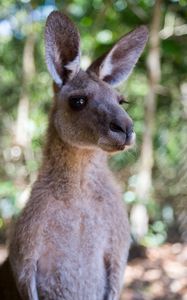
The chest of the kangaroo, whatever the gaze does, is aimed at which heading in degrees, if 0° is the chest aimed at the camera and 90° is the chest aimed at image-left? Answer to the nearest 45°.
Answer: approximately 315°

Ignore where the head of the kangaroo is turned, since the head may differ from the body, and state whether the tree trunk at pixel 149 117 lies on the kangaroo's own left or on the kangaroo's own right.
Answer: on the kangaroo's own left
